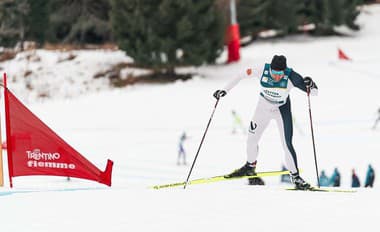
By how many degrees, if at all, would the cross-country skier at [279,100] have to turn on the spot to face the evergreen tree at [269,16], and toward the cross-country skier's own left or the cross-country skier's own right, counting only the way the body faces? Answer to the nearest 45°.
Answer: approximately 180°

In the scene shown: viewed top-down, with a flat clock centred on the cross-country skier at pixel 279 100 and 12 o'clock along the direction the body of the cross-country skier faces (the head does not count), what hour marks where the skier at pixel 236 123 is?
The skier is roughly at 6 o'clock from the cross-country skier.

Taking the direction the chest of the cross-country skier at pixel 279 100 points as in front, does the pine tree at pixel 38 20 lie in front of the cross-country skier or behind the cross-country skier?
behind

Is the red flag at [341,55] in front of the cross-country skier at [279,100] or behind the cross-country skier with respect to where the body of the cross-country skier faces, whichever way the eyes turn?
behind

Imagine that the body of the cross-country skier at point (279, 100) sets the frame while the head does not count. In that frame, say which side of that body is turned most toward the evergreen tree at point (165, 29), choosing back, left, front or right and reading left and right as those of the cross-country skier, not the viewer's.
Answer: back

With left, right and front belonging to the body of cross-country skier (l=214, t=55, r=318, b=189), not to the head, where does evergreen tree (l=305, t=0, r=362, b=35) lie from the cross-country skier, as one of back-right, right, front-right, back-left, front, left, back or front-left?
back

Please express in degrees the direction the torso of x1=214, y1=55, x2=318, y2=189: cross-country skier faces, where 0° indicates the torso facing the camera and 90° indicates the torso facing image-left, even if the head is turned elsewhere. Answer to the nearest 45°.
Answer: approximately 0°

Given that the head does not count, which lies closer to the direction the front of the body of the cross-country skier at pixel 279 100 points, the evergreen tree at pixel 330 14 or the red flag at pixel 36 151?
the red flag

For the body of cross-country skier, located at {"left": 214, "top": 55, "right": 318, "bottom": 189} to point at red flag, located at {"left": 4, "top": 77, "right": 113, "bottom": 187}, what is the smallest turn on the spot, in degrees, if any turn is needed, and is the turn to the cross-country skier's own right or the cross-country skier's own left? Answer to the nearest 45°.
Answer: approximately 90° to the cross-country skier's own right

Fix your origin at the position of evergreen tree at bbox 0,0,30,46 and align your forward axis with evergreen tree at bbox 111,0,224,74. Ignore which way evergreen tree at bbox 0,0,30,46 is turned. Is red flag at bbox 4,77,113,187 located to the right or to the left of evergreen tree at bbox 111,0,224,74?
right

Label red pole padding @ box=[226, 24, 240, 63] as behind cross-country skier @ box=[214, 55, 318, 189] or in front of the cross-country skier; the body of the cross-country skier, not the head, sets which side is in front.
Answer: behind
